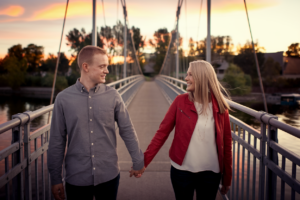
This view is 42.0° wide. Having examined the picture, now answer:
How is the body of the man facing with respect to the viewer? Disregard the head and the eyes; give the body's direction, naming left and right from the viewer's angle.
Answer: facing the viewer

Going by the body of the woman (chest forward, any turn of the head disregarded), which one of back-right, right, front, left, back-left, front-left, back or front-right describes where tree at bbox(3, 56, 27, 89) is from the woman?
back-right

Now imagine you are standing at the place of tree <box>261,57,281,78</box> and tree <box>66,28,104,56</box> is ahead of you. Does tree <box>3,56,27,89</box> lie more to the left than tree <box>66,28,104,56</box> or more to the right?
left

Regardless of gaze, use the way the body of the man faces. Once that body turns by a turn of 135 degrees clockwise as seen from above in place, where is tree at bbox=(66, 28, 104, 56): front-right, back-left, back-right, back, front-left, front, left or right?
front-right

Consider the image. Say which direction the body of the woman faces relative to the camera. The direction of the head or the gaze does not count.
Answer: toward the camera

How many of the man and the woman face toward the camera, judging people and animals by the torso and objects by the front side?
2

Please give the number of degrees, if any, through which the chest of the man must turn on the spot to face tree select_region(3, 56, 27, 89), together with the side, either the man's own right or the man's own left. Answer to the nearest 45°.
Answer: approximately 180°
